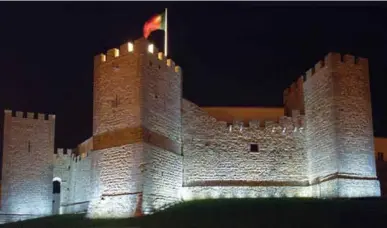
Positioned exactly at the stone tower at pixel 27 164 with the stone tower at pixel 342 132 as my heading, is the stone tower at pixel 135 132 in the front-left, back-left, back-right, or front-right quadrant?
front-right

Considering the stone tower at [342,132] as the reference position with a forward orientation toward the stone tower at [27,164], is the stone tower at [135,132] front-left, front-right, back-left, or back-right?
front-left

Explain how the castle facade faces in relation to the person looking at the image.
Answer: facing the viewer
